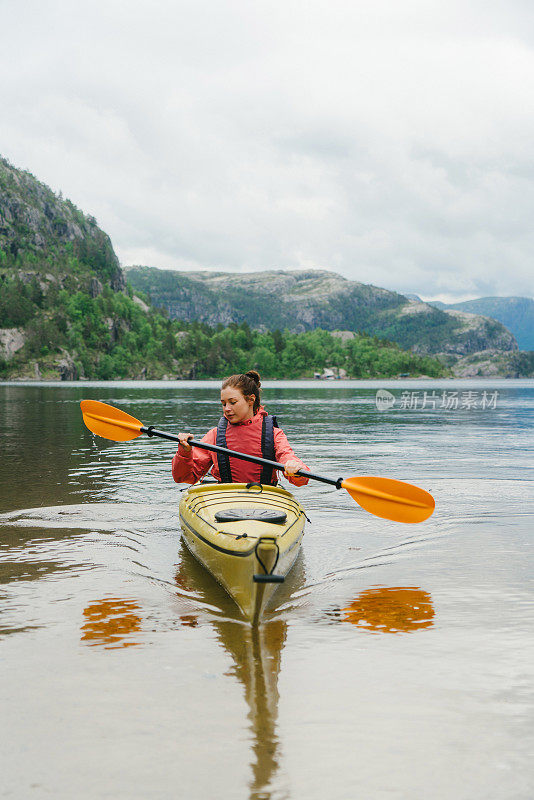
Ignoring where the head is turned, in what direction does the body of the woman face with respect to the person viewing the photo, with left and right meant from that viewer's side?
facing the viewer

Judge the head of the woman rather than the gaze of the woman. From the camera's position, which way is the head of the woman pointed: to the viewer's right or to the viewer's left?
to the viewer's left

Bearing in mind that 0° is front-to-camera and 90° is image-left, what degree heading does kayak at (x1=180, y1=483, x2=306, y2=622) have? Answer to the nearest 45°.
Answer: approximately 0°
